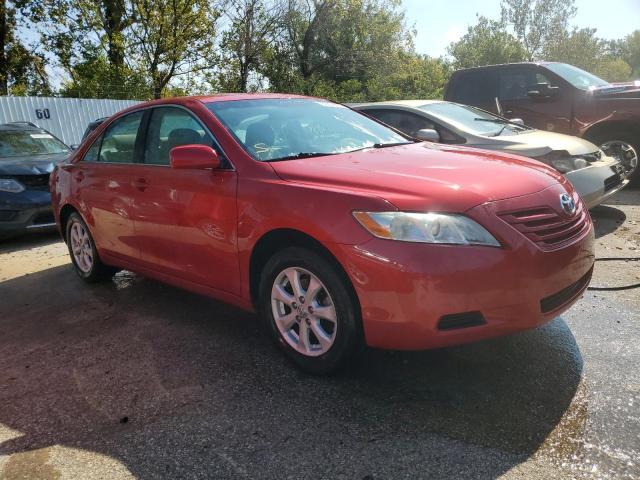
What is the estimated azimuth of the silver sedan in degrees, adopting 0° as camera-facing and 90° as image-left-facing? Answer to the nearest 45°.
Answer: approximately 315°

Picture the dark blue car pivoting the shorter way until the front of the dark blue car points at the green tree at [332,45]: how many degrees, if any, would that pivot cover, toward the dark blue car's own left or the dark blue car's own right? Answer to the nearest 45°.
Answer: approximately 90° to the dark blue car's own left

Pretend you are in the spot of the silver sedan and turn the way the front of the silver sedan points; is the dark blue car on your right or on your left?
on your right

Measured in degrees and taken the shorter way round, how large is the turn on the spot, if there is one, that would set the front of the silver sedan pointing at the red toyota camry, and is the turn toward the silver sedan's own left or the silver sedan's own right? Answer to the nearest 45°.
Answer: approximately 45° to the silver sedan's own right

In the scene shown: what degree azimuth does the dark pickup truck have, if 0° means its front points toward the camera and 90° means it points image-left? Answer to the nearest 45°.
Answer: approximately 315°

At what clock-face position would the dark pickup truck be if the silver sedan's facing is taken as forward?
The dark pickup truck is roughly at 8 o'clock from the silver sedan.
